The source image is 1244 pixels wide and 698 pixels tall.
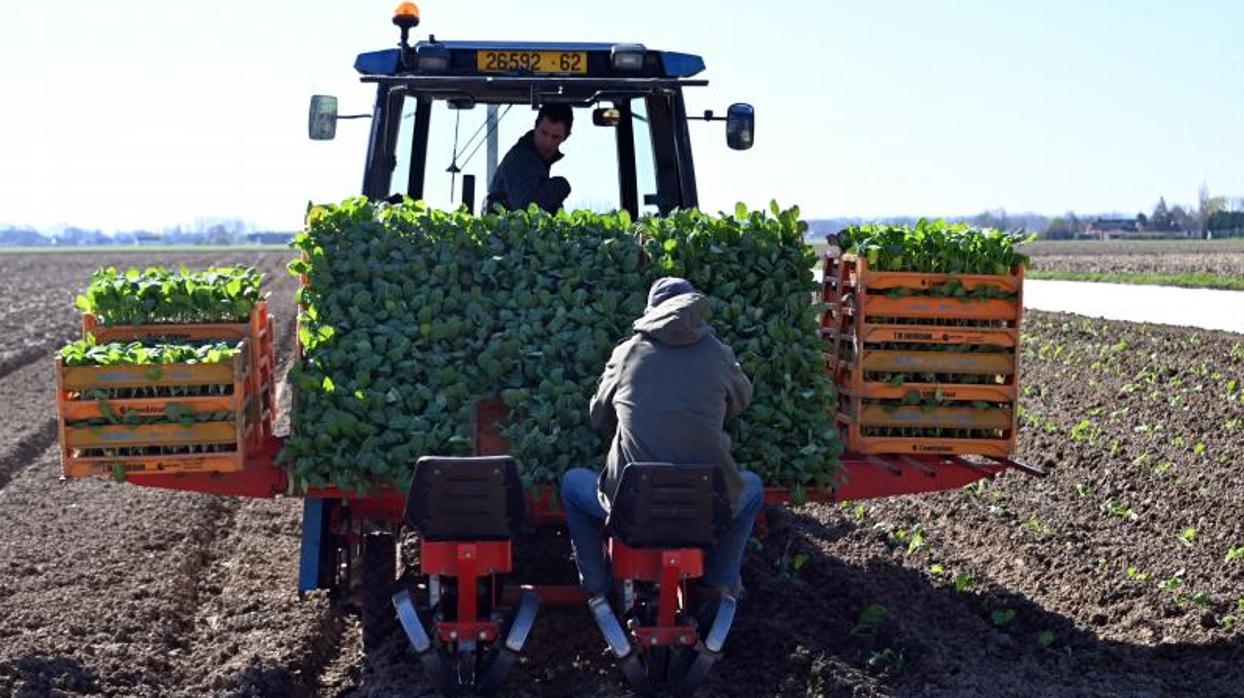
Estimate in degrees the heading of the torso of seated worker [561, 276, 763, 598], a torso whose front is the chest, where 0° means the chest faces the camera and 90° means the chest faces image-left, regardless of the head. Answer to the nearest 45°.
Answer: approximately 180°

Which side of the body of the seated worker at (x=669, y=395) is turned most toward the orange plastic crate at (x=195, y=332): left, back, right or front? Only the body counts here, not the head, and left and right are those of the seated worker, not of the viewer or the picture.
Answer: left

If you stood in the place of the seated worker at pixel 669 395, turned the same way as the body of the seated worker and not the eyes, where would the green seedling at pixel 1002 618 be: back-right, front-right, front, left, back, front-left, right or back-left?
front-right

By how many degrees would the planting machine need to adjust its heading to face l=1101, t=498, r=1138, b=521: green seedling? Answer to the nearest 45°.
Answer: approximately 45° to its right

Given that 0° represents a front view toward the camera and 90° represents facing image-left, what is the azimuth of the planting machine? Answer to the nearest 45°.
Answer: approximately 180°

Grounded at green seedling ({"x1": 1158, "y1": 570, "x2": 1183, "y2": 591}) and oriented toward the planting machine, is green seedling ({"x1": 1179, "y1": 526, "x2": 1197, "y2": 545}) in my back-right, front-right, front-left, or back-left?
back-right

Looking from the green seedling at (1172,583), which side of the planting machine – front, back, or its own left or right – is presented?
right
